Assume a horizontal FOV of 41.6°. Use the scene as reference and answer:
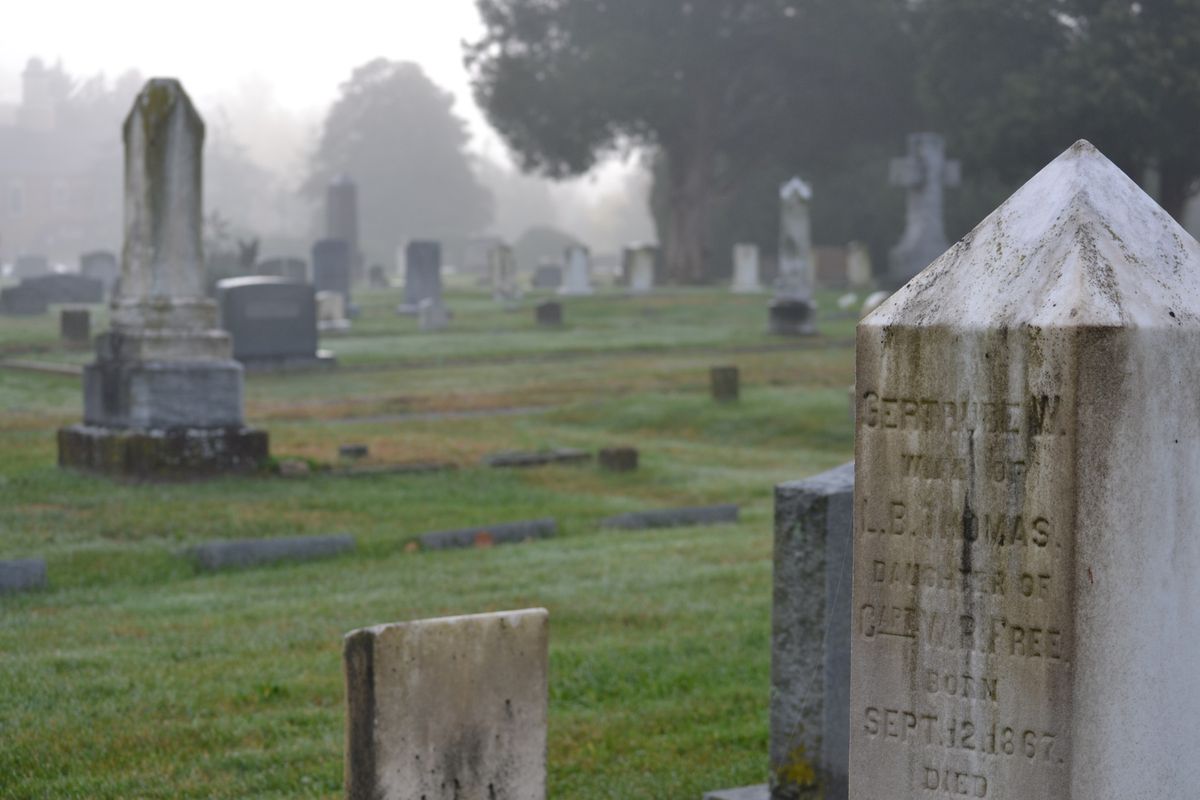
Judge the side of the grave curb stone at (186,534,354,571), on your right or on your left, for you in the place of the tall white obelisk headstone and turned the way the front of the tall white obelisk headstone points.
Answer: on your right

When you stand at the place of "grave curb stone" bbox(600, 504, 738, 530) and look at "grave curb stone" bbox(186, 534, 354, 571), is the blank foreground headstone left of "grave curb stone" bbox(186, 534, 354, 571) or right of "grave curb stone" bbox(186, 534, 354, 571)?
left

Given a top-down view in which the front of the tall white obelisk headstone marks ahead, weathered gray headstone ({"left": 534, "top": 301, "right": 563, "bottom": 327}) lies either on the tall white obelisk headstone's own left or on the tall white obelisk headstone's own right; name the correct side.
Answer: on the tall white obelisk headstone's own right

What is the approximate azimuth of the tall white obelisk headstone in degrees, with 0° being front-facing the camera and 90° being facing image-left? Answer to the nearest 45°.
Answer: approximately 45°

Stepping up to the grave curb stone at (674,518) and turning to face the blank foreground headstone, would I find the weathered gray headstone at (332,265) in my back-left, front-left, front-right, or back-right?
back-right

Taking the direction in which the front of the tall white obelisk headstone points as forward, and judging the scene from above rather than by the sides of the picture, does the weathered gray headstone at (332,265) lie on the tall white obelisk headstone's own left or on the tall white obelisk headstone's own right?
on the tall white obelisk headstone's own right

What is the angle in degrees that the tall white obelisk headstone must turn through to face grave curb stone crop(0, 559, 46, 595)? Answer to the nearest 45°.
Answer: approximately 90° to its right

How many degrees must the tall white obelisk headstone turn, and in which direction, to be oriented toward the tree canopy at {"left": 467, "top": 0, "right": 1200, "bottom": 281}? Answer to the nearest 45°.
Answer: approximately 135° to its right

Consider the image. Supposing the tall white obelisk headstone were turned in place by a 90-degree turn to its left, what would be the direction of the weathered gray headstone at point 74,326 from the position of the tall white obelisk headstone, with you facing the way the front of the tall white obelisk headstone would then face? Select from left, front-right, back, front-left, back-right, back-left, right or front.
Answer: back

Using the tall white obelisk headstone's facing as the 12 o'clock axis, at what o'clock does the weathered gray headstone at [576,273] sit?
The weathered gray headstone is roughly at 4 o'clock from the tall white obelisk headstone.
